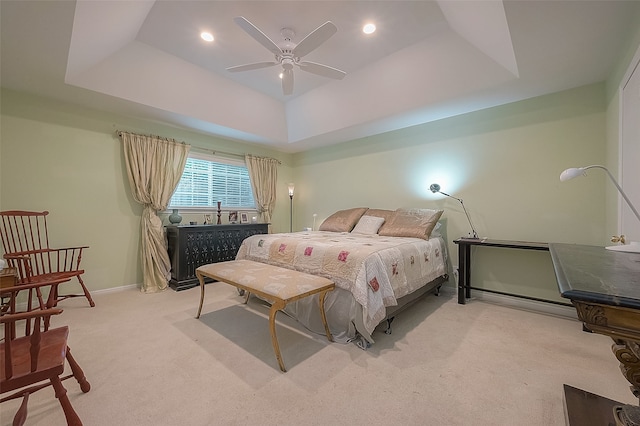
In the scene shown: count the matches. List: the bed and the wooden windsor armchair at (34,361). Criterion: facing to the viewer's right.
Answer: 1

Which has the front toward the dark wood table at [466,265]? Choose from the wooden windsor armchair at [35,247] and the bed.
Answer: the wooden windsor armchair

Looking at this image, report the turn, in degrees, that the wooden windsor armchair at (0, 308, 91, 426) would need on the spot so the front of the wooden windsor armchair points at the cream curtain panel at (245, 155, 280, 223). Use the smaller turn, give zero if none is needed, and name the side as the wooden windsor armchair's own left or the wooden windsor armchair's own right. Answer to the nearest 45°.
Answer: approximately 45° to the wooden windsor armchair's own left

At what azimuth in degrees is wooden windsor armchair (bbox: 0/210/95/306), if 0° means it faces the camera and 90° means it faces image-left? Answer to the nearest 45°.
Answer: approximately 315°

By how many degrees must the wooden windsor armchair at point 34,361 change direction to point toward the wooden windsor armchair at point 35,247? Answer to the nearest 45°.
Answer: approximately 90° to its left

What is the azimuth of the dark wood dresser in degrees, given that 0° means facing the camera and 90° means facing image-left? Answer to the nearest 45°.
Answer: approximately 315°

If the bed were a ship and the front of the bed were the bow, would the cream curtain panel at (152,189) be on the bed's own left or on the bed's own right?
on the bed's own right

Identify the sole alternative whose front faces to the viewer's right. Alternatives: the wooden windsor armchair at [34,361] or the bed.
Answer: the wooden windsor armchair

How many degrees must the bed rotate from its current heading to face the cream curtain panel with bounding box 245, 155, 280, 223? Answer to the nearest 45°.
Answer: approximately 90° to its right

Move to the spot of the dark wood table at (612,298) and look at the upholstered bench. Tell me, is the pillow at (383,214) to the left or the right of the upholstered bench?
right

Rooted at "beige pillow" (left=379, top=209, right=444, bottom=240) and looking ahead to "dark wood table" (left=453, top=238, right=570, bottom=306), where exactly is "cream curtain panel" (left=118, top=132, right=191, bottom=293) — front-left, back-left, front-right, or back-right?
back-right

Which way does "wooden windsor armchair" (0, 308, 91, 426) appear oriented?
to the viewer's right
